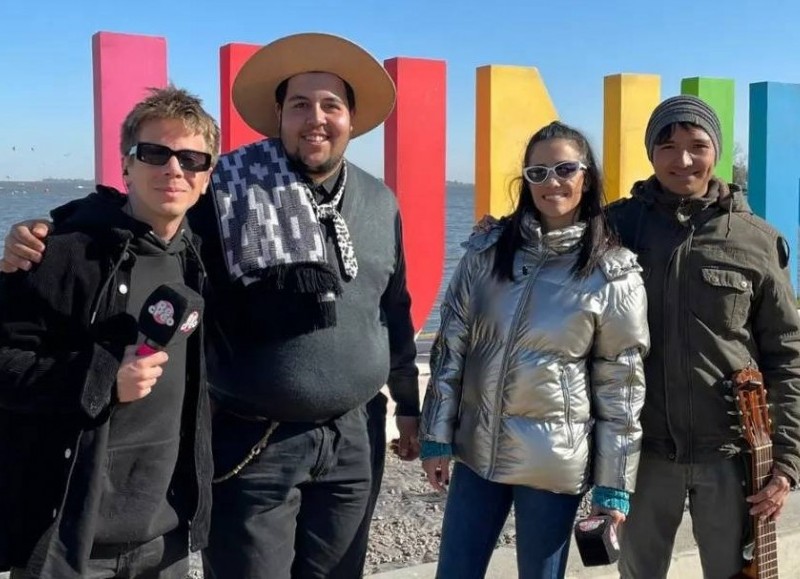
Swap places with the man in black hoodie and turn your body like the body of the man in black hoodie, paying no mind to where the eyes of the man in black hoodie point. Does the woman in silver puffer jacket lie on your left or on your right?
on your left

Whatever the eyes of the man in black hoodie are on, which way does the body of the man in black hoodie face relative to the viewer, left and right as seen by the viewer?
facing the viewer and to the right of the viewer

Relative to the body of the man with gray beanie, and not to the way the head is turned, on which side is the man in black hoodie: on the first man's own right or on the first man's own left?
on the first man's own right

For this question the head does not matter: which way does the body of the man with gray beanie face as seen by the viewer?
toward the camera

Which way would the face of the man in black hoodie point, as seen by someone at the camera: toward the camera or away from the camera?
toward the camera

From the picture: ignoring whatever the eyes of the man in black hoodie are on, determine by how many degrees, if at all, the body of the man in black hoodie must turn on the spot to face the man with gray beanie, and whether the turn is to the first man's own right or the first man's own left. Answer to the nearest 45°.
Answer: approximately 45° to the first man's own left

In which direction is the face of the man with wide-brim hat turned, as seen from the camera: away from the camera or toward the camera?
toward the camera

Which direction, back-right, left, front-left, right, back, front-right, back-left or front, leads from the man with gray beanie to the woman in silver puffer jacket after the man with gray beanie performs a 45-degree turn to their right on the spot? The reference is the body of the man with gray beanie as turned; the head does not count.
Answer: front

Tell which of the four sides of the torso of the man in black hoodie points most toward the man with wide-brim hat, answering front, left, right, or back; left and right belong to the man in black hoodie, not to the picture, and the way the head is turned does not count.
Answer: left

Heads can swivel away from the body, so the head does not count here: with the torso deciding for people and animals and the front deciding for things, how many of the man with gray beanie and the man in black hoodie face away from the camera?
0

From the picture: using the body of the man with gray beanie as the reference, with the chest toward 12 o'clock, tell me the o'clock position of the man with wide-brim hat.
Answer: The man with wide-brim hat is roughly at 2 o'clock from the man with gray beanie.

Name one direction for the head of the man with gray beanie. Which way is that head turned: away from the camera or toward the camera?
toward the camera
